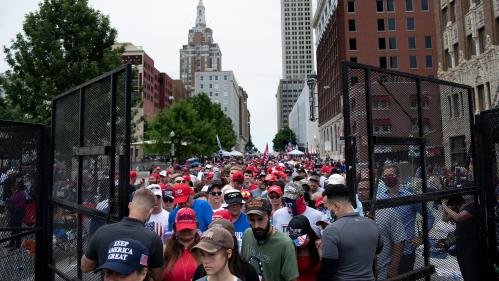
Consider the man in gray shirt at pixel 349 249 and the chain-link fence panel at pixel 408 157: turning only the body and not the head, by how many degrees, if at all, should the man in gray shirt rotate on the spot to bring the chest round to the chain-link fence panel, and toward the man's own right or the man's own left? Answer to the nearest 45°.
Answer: approximately 90° to the man's own right

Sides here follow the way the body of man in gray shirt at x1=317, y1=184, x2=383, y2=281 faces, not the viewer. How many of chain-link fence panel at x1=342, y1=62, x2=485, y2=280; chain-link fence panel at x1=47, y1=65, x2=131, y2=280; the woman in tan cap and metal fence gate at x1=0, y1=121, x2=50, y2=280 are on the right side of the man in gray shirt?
1

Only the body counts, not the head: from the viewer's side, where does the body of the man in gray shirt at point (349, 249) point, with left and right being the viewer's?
facing away from the viewer and to the left of the viewer

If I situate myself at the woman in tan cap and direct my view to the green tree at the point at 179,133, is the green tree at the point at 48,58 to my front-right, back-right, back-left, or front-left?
front-left

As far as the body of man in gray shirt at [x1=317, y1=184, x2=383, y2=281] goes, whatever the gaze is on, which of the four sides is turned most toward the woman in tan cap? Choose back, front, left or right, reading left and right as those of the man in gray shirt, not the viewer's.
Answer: left

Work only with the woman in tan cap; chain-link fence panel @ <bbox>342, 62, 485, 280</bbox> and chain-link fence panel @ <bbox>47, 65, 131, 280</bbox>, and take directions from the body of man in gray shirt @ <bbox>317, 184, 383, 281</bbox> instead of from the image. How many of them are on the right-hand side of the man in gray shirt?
1

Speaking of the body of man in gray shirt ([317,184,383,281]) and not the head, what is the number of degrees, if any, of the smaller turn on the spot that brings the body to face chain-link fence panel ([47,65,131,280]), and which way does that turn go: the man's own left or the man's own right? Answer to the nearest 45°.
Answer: approximately 45° to the man's own left

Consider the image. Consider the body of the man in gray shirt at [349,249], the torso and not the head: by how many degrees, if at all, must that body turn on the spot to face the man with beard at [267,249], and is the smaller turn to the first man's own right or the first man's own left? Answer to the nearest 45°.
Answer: approximately 45° to the first man's own left

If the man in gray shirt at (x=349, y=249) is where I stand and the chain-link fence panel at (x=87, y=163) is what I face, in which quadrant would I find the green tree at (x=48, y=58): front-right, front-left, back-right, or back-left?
front-right

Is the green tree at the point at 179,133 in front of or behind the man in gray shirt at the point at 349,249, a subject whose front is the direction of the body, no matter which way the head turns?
in front

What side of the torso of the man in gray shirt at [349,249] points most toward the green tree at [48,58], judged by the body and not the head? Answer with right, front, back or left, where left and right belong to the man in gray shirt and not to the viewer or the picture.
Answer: front

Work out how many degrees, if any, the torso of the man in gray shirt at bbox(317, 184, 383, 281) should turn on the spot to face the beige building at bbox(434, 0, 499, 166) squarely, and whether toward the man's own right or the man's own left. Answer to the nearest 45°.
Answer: approximately 45° to the man's own right
